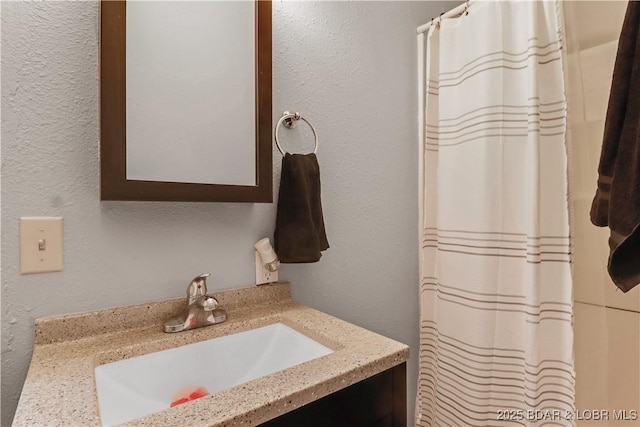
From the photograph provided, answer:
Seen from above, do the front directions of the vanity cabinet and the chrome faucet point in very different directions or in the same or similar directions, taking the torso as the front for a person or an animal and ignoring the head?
same or similar directions

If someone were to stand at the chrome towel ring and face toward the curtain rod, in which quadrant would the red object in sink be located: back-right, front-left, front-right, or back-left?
back-right

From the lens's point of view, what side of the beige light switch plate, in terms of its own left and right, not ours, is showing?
front

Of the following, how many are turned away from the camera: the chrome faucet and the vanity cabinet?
0

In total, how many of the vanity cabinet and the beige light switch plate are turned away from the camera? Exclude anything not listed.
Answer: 0

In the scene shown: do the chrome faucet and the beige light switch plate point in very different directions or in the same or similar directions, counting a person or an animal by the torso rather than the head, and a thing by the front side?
same or similar directions

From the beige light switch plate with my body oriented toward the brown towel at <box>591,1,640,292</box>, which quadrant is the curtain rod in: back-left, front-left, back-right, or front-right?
front-left

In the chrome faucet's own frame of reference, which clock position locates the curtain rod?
The curtain rod is roughly at 10 o'clock from the chrome faucet.

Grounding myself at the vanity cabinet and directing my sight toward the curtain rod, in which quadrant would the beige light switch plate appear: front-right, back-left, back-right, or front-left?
back-left
